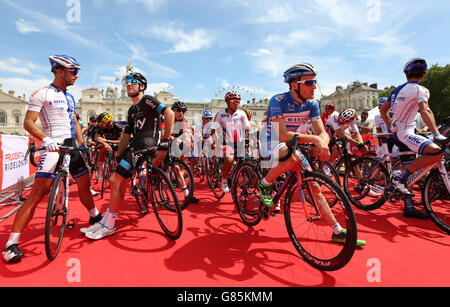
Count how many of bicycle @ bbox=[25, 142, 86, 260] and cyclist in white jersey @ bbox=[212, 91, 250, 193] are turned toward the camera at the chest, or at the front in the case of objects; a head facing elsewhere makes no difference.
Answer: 2

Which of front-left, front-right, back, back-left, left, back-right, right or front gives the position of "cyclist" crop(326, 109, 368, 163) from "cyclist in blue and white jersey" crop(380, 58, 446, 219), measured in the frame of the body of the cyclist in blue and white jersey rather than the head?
left

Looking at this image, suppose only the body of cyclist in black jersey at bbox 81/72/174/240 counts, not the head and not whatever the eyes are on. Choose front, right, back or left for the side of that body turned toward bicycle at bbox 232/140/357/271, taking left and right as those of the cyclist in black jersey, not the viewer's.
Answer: left

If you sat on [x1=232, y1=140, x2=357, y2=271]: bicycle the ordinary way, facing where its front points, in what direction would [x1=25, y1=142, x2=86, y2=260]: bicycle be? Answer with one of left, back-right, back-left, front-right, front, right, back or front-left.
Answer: back-right

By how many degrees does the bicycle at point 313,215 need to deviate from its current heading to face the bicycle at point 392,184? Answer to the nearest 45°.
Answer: approximately 90° to its left

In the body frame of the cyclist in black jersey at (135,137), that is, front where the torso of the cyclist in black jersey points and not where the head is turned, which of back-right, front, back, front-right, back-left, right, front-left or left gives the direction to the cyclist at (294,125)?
left

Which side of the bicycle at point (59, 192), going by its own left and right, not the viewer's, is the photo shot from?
front

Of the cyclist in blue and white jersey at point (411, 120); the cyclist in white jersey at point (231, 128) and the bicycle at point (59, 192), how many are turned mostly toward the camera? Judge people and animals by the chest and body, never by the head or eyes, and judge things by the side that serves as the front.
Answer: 2

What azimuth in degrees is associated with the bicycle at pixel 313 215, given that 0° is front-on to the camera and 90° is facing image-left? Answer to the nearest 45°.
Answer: approximately 315°

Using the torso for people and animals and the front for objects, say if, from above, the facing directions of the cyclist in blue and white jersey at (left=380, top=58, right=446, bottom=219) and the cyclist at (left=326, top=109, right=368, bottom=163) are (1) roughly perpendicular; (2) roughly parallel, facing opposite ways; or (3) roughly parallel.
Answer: roughly perpendicular

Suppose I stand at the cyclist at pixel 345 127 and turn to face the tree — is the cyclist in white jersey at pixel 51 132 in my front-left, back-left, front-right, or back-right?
back-left

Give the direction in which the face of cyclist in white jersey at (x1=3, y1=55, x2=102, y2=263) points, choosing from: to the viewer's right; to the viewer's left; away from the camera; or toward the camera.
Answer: to the viewer's right

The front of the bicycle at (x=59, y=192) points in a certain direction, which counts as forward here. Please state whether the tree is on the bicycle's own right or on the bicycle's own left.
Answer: on the bicycle's own left

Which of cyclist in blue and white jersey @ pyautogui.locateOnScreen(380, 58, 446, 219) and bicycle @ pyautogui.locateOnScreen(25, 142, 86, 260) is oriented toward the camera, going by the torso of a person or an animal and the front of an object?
the bicycle

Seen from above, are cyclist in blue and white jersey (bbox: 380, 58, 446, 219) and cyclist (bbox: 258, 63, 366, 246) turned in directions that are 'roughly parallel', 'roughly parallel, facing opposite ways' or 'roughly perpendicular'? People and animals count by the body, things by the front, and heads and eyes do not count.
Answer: roughly perpendicular

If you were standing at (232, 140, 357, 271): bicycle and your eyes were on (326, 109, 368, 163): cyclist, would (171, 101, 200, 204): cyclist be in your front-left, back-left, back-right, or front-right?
front-left

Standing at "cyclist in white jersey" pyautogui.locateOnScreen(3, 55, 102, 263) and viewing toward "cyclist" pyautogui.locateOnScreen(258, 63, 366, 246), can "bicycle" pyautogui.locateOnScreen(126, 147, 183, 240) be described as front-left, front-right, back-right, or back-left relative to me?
front-left

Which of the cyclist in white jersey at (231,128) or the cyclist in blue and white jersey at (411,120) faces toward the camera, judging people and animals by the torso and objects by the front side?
the cyclist in white jersey

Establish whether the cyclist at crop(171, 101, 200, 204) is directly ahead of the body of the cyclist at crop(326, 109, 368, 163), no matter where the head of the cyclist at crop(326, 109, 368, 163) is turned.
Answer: no
